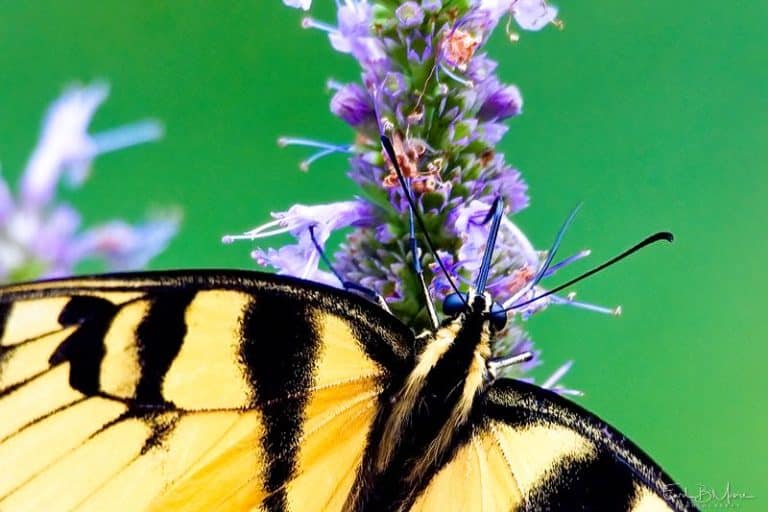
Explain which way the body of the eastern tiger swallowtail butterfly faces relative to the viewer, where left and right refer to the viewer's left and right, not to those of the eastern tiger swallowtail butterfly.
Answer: facing away from the viewer and to the right of the viewer
